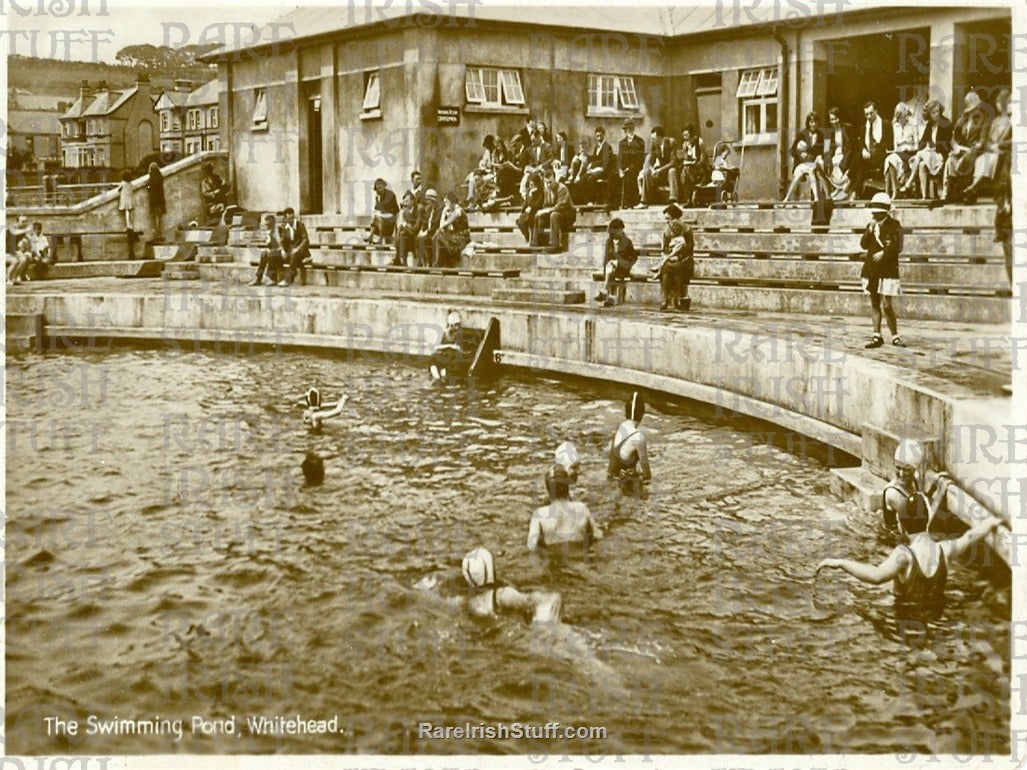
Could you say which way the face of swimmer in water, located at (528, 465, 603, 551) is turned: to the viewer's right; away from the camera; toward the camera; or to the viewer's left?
away from the camera

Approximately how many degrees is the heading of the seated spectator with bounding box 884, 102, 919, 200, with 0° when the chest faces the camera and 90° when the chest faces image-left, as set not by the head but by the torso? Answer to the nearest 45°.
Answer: approximately 45°

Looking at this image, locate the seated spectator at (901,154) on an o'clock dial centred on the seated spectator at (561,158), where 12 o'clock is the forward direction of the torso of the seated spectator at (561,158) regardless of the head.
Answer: the seated spectator at (901,154) is roughly at 9 o'clock from the seated spectator at (561,158).

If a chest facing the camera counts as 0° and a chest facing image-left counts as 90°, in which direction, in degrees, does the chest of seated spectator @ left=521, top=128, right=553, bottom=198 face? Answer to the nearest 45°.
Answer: approximately 45°

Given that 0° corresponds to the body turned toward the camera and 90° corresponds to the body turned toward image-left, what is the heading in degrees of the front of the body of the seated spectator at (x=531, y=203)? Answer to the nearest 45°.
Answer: approximately 45°

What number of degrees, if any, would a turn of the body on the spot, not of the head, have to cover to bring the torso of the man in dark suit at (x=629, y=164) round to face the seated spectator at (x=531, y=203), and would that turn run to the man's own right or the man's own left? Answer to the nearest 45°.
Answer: approximately 45° to the man's own right

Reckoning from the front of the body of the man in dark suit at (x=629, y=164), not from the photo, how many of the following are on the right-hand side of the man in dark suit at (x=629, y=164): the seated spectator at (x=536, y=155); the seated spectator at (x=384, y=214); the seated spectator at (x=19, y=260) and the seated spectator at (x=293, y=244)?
4

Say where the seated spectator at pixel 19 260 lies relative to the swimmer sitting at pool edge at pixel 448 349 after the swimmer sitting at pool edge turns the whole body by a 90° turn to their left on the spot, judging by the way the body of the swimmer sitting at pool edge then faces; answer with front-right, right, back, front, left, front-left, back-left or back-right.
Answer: back

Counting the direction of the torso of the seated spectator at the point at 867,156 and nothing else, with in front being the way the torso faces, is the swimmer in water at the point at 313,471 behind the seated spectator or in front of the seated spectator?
in front

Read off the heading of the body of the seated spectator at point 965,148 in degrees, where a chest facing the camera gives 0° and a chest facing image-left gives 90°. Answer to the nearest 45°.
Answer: approximately 45°
